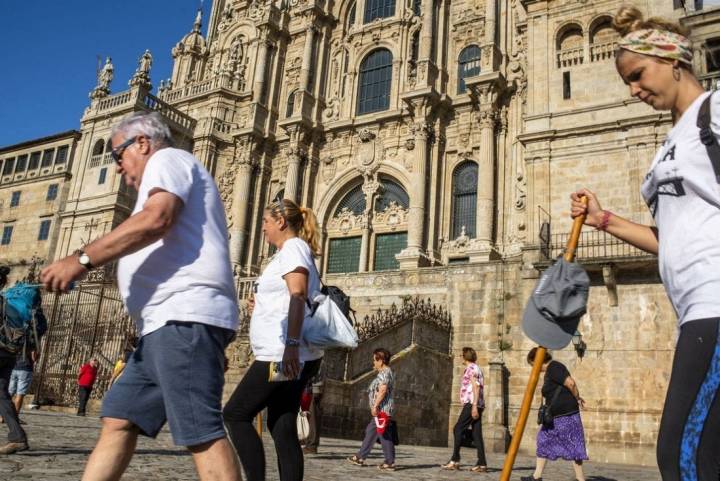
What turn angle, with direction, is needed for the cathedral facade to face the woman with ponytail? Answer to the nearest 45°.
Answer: approximately 45° to its left

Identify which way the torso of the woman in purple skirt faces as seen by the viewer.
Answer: to the viewer's left

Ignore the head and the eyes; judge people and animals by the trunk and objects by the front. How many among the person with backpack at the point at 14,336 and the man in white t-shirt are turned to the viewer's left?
2

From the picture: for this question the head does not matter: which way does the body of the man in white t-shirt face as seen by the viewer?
to the viewer's left

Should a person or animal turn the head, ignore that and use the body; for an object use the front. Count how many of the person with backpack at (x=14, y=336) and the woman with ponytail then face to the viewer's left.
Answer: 2

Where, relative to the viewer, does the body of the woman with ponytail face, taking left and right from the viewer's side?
facing to the left of the viewer

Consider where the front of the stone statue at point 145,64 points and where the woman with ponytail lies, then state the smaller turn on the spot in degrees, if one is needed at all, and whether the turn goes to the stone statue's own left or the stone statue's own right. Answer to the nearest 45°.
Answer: approximately 45° to the stone statue's own left
